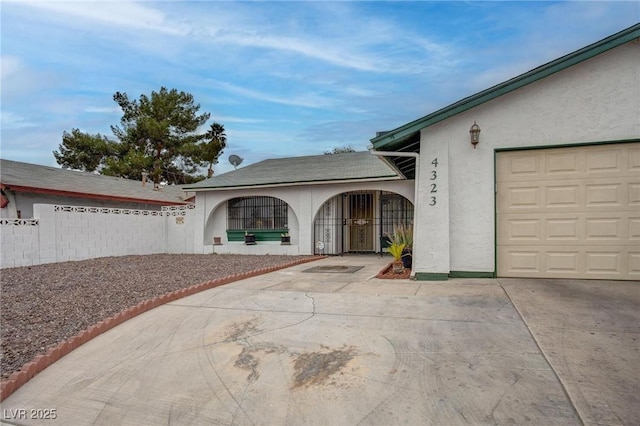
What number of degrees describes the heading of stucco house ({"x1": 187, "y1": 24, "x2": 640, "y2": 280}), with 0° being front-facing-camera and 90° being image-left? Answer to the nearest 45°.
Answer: approximately 0°

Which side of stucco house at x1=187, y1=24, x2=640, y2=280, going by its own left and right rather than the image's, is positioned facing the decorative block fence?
right

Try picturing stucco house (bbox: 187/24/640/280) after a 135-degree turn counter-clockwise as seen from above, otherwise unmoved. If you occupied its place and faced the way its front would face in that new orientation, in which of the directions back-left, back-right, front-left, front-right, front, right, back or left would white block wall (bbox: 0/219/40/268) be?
back-left

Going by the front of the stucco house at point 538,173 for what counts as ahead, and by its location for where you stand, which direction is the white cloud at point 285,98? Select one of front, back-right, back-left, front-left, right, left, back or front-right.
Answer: back-right

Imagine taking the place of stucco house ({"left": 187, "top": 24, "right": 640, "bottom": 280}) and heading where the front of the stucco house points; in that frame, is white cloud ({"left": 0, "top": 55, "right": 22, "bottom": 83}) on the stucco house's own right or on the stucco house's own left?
on the stucco house's own right
